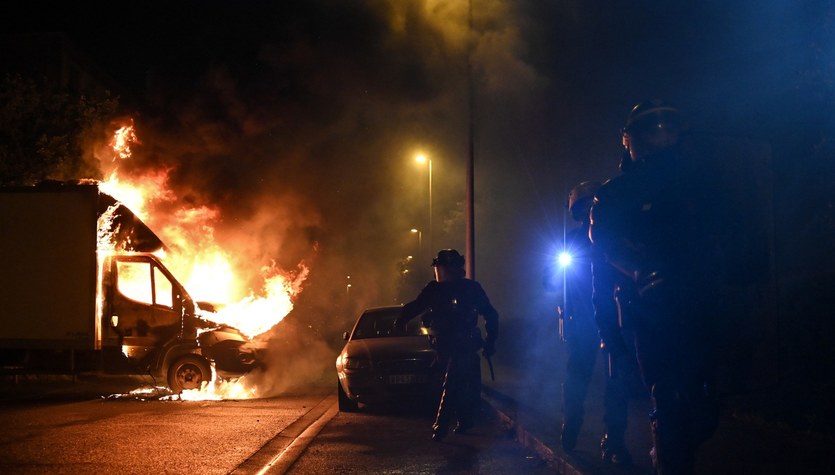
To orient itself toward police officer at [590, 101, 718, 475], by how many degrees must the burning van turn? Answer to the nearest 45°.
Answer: approximately 90° to its right

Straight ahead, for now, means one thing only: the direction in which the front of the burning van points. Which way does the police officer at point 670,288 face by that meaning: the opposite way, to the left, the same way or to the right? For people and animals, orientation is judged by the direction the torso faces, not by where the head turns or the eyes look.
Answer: the opposite way

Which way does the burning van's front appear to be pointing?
to the viewer's right

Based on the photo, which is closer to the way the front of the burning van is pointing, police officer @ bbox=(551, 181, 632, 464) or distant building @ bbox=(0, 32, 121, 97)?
the police officer

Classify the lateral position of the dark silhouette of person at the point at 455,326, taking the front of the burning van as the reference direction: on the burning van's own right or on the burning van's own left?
on the burning van's own right

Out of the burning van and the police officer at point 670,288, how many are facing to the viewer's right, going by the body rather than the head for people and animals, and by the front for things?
1

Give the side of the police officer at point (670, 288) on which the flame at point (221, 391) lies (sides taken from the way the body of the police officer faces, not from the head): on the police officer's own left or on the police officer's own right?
on the police officer's own right
